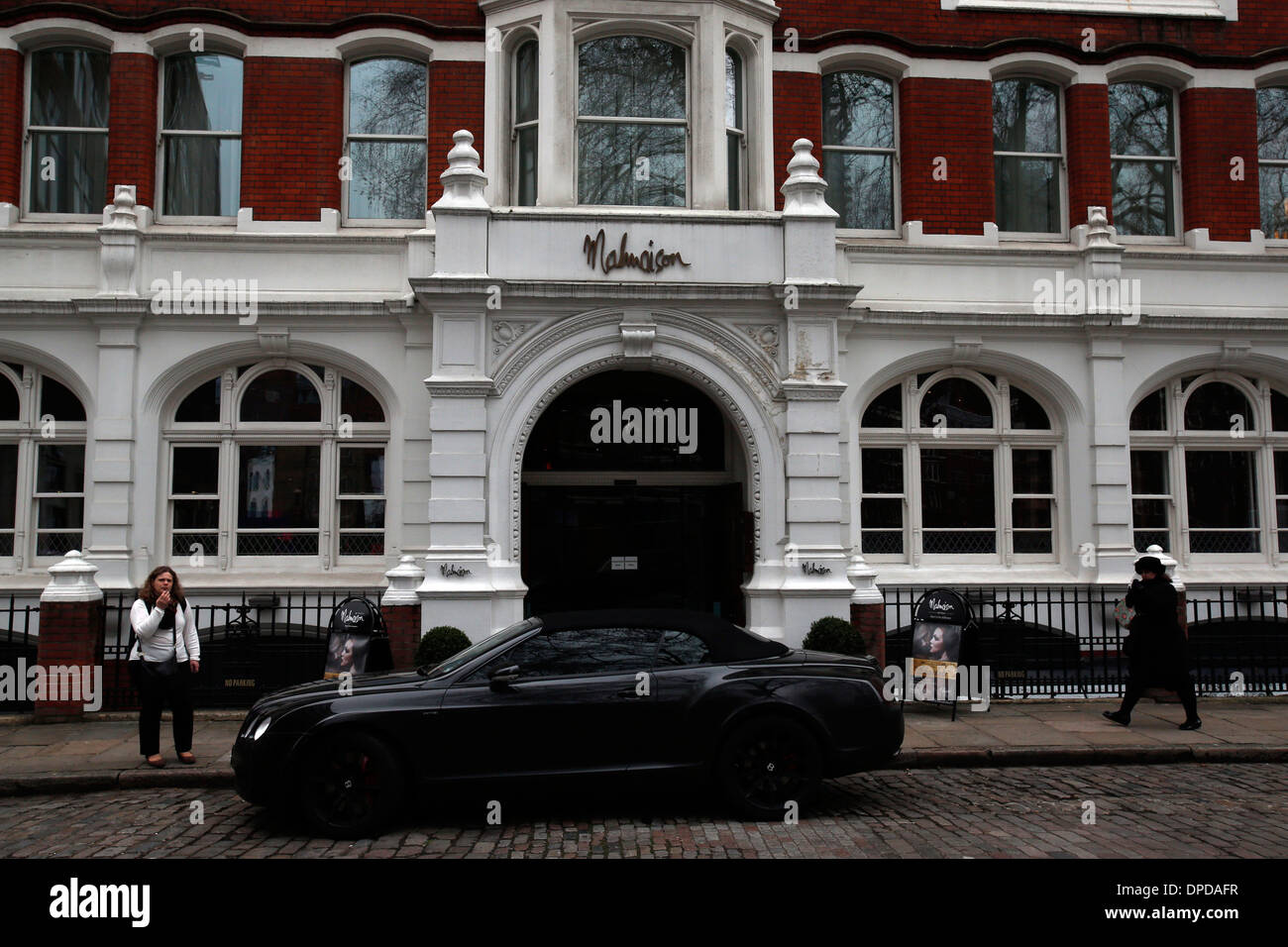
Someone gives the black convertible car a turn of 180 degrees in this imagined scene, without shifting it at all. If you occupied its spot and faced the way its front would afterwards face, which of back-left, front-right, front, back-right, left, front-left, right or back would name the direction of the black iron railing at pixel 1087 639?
front-left

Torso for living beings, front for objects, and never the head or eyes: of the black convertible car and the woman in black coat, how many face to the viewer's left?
2

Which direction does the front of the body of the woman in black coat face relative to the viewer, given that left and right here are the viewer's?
facing to the left of the viewer

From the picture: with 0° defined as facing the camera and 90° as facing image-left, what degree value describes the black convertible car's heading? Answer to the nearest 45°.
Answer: approximately 90°
